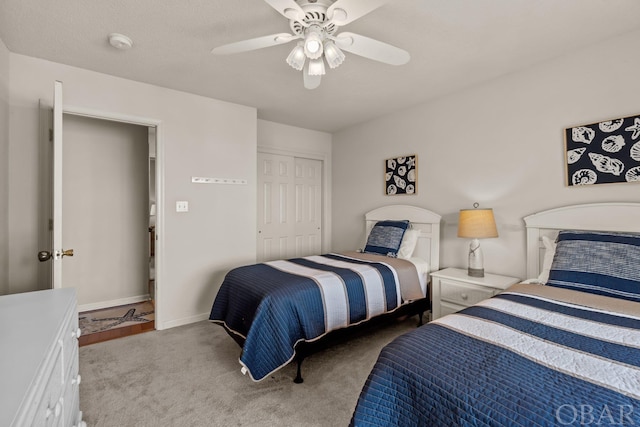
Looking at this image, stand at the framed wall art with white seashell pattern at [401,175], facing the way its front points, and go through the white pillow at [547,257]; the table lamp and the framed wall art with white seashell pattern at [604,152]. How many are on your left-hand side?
3

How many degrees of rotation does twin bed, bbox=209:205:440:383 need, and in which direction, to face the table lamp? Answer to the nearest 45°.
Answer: approximately 135° to its left

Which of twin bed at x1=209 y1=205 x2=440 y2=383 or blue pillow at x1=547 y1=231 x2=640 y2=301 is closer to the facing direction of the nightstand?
the twin bed

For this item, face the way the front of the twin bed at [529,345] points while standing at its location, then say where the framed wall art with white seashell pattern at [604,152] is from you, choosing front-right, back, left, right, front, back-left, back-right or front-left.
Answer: back

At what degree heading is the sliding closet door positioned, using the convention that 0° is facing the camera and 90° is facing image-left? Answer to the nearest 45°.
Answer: approximately 315°

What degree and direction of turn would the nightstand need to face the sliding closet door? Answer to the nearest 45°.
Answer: approximately 45° to its right

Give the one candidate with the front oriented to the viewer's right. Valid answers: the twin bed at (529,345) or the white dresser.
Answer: the white dresser

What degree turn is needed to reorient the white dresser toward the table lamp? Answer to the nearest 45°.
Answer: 0° — it already faces it

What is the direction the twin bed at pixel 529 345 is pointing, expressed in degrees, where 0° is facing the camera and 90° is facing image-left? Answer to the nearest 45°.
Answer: approximately 45°

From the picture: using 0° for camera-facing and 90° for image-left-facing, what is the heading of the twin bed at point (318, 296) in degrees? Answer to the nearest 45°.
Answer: approximately 45°

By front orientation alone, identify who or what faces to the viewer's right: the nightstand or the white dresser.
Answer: the white dresser
